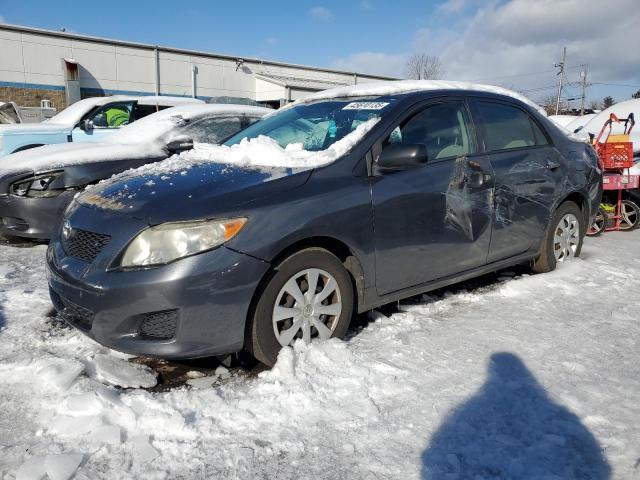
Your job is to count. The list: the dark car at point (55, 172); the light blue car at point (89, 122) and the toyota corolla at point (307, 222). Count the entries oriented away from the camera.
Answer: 0

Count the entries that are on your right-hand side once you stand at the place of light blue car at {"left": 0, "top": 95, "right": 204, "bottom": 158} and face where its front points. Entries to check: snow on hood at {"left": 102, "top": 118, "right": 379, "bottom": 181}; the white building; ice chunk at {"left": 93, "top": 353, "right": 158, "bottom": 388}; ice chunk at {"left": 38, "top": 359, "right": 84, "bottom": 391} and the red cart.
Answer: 1

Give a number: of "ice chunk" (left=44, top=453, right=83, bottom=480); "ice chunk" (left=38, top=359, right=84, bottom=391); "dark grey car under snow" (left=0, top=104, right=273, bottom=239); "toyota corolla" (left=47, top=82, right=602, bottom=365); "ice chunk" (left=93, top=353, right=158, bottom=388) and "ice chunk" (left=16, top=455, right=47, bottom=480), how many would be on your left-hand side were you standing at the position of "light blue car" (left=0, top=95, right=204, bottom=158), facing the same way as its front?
6

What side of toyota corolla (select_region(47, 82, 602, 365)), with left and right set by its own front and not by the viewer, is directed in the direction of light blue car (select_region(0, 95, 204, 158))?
right

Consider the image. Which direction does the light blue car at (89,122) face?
to the viewer's left

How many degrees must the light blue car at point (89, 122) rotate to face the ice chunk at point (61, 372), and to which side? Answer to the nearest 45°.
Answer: approximately 90° to its left

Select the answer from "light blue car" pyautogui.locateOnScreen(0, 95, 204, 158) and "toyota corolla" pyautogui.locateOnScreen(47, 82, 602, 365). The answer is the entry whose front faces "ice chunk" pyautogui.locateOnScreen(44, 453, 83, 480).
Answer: the toyota corolla

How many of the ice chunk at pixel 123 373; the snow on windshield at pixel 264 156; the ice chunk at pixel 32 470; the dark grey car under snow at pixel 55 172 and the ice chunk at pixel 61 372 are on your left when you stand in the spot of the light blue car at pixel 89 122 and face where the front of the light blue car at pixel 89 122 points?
5

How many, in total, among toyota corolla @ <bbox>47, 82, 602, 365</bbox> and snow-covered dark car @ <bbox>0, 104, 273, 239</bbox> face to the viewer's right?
0

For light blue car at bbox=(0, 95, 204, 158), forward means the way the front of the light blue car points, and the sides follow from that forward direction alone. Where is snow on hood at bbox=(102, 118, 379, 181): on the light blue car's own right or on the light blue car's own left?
on the light blue car's own left

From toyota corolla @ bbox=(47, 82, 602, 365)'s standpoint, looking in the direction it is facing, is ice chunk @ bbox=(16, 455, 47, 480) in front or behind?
in front

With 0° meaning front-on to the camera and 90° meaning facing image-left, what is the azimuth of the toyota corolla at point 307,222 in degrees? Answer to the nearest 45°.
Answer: approximately 45°

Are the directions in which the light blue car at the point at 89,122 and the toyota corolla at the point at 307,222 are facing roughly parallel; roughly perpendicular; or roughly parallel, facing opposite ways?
roughly parallel

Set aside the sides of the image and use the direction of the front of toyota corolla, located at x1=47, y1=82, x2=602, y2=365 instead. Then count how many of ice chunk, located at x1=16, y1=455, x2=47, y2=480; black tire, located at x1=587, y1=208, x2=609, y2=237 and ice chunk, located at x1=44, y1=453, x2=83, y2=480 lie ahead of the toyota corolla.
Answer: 2

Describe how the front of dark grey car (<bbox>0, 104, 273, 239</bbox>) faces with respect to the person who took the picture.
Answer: facing the viewer and to the left of the viewer
